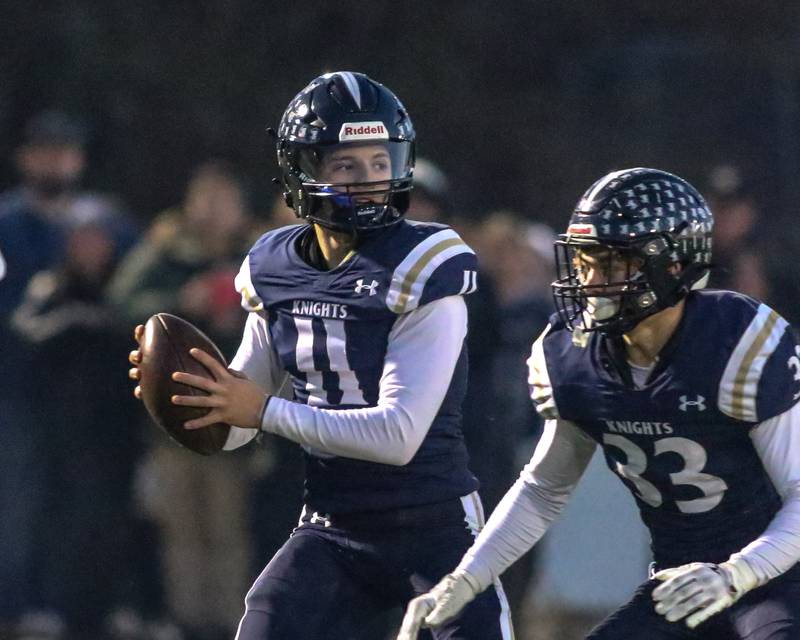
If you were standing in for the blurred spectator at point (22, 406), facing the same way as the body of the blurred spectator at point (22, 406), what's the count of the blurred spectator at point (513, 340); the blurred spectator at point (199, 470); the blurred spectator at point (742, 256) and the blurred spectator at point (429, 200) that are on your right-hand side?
0

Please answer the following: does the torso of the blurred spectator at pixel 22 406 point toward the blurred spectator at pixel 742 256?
no

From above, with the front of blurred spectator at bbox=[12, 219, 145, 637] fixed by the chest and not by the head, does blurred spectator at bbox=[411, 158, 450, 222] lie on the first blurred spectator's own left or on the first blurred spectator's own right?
on the first blurred spectator's own left

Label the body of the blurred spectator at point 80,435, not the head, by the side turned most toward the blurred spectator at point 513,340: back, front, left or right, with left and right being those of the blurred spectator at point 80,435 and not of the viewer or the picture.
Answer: left

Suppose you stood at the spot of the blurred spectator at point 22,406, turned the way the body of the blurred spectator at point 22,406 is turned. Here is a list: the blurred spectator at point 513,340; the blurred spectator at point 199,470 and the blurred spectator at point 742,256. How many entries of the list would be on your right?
0

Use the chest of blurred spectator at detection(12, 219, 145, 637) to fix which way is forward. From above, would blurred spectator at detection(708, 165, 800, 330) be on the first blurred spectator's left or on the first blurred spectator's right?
on the first blurred spectator's left

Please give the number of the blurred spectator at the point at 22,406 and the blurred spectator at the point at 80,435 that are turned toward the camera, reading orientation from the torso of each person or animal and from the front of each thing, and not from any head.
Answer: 2

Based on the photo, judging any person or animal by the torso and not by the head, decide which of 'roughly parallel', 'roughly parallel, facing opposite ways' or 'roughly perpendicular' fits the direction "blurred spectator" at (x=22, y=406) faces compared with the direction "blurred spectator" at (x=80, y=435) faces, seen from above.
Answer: roughly parallel

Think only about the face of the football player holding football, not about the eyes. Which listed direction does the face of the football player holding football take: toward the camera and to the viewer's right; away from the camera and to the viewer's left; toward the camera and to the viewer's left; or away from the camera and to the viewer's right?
toward the camera and to the viewer's right

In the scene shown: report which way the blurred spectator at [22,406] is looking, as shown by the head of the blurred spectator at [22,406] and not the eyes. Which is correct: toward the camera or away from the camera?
toward the camera

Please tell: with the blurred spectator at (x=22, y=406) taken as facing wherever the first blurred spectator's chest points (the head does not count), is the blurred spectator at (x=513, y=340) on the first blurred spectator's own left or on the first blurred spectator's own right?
on the first blurred spectator's own left

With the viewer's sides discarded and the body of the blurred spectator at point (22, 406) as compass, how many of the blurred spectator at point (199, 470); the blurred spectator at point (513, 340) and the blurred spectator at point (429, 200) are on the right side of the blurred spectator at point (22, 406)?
0

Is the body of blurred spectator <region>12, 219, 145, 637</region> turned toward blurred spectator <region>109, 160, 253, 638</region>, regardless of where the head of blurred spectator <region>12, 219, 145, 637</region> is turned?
no

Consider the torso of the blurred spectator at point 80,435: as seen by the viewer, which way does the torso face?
toward the camera

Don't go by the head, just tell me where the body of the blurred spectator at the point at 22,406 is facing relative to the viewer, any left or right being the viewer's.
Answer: facing the viewer
